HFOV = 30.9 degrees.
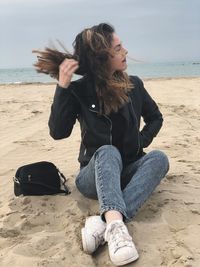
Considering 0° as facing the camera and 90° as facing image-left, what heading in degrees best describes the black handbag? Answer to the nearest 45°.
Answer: approximately 0°

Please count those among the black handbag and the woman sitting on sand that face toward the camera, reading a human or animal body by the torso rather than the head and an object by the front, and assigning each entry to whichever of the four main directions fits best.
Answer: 2

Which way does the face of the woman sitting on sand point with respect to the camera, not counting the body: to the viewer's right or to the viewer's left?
to the viewer's right
